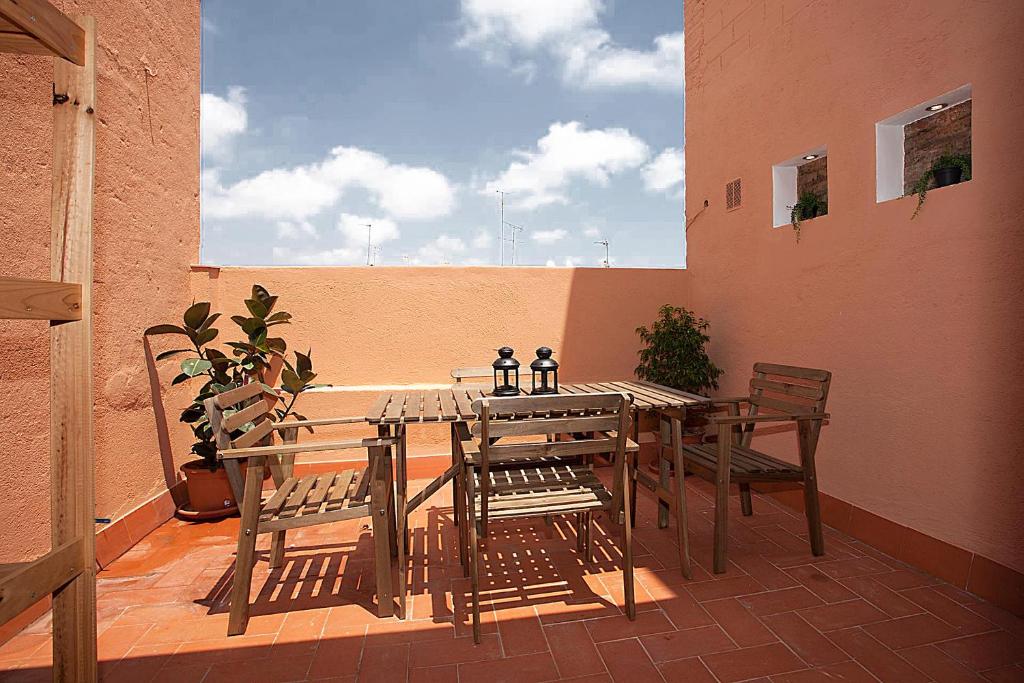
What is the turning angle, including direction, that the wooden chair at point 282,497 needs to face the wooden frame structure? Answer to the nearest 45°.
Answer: approximately 90° to its right

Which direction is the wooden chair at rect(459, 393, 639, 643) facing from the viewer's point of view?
away from the camera

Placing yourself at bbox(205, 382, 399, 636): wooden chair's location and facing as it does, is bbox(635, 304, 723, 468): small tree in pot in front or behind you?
in front

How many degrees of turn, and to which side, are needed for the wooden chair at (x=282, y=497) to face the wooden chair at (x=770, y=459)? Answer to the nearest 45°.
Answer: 0° — it already faces it

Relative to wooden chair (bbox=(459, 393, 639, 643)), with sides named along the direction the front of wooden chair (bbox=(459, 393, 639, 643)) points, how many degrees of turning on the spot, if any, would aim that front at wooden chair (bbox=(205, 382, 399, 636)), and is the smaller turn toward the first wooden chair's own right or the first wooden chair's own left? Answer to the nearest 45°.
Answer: approximately 90° to the first wooden chair's own left

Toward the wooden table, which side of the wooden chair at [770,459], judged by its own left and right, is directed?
front

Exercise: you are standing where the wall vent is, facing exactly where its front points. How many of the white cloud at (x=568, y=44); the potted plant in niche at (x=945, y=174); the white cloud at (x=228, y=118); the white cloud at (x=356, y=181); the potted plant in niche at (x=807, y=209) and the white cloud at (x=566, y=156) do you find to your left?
2

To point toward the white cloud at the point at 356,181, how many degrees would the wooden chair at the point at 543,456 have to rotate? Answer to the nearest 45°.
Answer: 0° — it already faces it

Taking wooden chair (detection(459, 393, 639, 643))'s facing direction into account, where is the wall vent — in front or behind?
in front

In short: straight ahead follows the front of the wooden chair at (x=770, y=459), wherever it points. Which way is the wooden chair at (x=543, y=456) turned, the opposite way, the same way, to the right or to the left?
to the right

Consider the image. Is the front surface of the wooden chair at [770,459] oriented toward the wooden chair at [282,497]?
yes

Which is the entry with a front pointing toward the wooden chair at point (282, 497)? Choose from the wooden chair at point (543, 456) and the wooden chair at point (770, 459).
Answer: the wooden chair at point (770, 459)

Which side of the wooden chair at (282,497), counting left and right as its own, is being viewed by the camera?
right

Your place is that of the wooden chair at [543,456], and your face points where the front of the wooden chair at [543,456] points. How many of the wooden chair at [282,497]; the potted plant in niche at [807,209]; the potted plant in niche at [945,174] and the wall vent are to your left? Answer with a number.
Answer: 1

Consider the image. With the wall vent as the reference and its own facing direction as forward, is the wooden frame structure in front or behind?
in front

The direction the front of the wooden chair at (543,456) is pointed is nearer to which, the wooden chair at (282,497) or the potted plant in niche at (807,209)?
the potted plant in niche

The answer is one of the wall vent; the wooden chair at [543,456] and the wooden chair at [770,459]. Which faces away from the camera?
the wooden chair at [543,456]
